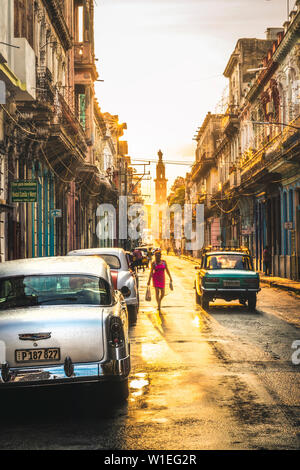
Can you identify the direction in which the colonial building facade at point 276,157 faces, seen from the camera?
facing to the left of the viewer

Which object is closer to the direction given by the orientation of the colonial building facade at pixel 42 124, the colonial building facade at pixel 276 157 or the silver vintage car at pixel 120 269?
the colonial building facade

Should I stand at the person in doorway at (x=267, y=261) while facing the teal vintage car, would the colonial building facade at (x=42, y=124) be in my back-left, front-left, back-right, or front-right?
front-right

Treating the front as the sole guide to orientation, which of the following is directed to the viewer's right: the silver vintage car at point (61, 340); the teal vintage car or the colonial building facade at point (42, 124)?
the colonial building facade

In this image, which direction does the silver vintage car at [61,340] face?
away from the camera

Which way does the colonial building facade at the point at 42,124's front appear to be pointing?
to the viewer's right

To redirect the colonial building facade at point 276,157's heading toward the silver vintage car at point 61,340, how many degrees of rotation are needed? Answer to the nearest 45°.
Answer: approximately 90° to its left

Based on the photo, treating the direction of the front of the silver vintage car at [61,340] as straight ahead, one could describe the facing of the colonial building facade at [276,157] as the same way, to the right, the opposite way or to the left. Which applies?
to the left

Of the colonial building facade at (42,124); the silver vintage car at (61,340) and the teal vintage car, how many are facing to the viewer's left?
0

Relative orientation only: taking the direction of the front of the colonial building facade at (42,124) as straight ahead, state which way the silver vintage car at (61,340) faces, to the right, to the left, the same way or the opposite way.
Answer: to the left

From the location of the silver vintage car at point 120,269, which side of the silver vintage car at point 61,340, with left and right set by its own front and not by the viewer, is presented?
front
